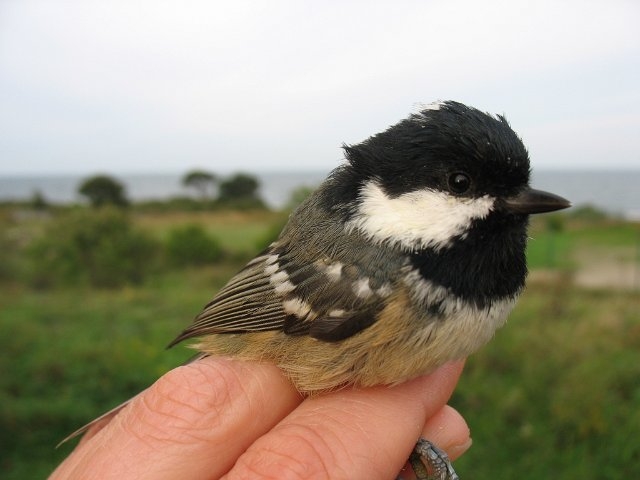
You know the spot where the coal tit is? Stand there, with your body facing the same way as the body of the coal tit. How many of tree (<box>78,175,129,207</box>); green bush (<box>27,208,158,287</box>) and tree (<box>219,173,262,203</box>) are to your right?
0

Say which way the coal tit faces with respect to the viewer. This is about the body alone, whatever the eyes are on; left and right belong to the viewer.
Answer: facing to the right of the viewer

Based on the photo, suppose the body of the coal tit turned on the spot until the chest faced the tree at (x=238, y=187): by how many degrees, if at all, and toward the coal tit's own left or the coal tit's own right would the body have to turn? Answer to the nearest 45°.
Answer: approximately 90° to the coal tit's own left

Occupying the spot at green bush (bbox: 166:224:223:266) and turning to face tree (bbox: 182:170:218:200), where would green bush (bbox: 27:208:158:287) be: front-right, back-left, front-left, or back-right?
back-left

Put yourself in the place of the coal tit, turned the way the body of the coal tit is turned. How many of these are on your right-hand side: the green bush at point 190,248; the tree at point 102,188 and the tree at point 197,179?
0

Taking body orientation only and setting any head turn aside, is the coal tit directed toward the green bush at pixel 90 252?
no

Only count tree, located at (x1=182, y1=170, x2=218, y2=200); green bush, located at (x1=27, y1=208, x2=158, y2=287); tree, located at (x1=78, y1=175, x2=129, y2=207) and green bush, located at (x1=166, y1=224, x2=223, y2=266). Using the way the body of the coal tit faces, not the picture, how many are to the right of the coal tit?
0

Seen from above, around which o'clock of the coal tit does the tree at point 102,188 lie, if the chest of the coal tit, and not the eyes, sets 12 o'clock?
The tree is roughly at 8 o'clock from the coal tit.

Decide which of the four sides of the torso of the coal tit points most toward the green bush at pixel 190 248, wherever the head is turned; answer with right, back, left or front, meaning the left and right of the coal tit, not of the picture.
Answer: left

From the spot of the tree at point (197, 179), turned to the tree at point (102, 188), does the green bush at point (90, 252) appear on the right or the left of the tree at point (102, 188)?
left
